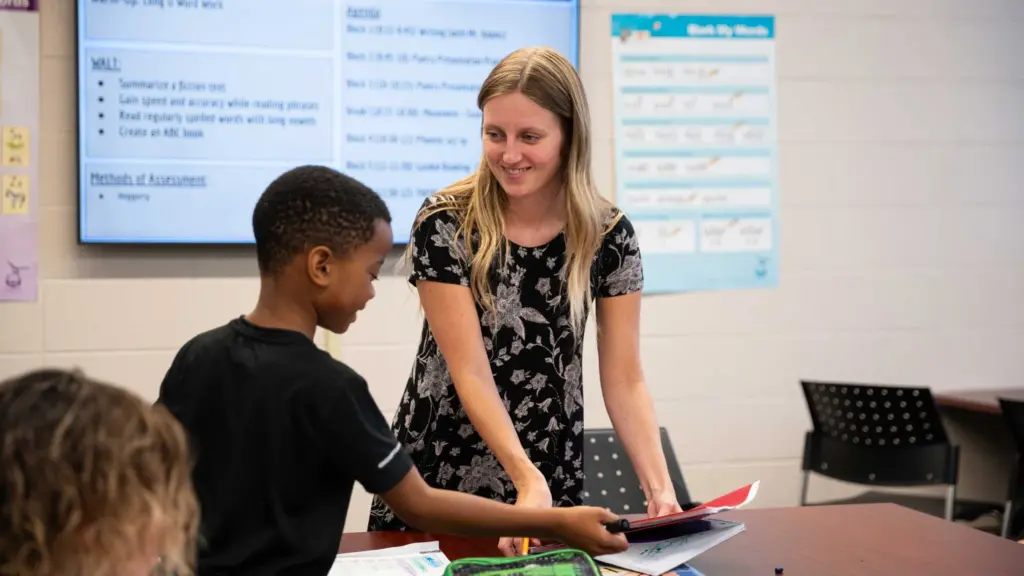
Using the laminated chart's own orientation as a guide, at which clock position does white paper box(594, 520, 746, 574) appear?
The white paper is roughly at 12 o'clock from the laminated chart.

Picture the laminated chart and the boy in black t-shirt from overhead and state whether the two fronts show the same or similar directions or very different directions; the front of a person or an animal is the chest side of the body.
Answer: very different directions

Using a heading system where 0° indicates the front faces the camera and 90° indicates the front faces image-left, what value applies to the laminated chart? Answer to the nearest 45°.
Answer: approximately 0°

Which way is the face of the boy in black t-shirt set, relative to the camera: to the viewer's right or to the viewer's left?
to the viewer's right

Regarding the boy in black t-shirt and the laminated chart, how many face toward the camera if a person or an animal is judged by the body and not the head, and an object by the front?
1

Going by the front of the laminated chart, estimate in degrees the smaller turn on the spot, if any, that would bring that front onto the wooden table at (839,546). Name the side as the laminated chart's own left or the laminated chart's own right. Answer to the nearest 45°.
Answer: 0° — it already faces it

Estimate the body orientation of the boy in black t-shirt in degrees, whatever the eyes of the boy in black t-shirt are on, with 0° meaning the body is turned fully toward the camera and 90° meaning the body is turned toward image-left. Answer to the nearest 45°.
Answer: approximately 225°

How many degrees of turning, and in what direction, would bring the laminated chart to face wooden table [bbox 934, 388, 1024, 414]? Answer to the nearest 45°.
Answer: approximately 90° to its left

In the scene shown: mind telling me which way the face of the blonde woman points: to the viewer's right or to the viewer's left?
to the viewer's left

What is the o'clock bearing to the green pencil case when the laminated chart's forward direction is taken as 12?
The green pencil case is roughly at 12 o'clock from the laminated chart.

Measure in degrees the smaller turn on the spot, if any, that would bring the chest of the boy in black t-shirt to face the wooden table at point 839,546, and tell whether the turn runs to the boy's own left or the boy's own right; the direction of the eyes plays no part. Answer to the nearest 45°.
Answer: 0° — they already face it

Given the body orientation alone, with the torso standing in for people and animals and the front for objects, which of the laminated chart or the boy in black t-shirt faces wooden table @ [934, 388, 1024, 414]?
the boy in black t-shirt
